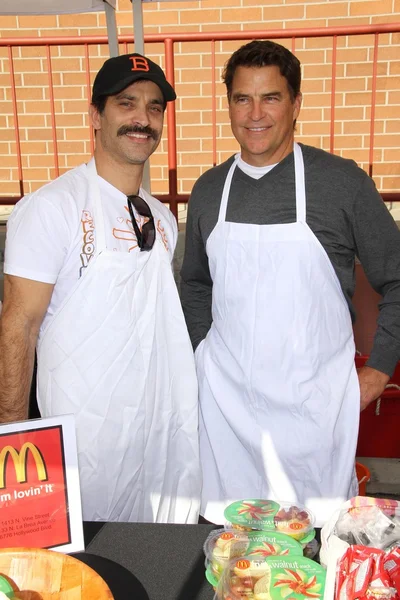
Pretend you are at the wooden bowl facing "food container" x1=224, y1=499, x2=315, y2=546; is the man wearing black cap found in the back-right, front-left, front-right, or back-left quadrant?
front-left

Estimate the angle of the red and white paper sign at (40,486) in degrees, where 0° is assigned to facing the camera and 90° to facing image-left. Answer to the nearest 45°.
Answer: approximately 0°

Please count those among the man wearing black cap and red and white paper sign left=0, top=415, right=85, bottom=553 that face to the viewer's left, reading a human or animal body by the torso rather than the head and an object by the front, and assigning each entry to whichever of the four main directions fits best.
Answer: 0

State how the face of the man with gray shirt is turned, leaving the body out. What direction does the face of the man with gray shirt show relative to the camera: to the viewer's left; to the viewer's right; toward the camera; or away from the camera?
toward the camera

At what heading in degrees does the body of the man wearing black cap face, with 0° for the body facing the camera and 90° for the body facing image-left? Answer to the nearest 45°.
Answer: approximately 315°

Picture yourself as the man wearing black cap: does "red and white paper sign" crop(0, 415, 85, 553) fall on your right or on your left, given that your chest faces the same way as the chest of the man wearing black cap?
on your right

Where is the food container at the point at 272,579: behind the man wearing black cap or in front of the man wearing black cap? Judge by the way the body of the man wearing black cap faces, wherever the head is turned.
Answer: in front
